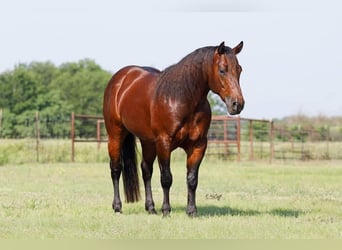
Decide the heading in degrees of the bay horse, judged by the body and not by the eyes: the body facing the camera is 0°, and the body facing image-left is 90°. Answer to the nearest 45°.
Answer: approximately 315°
